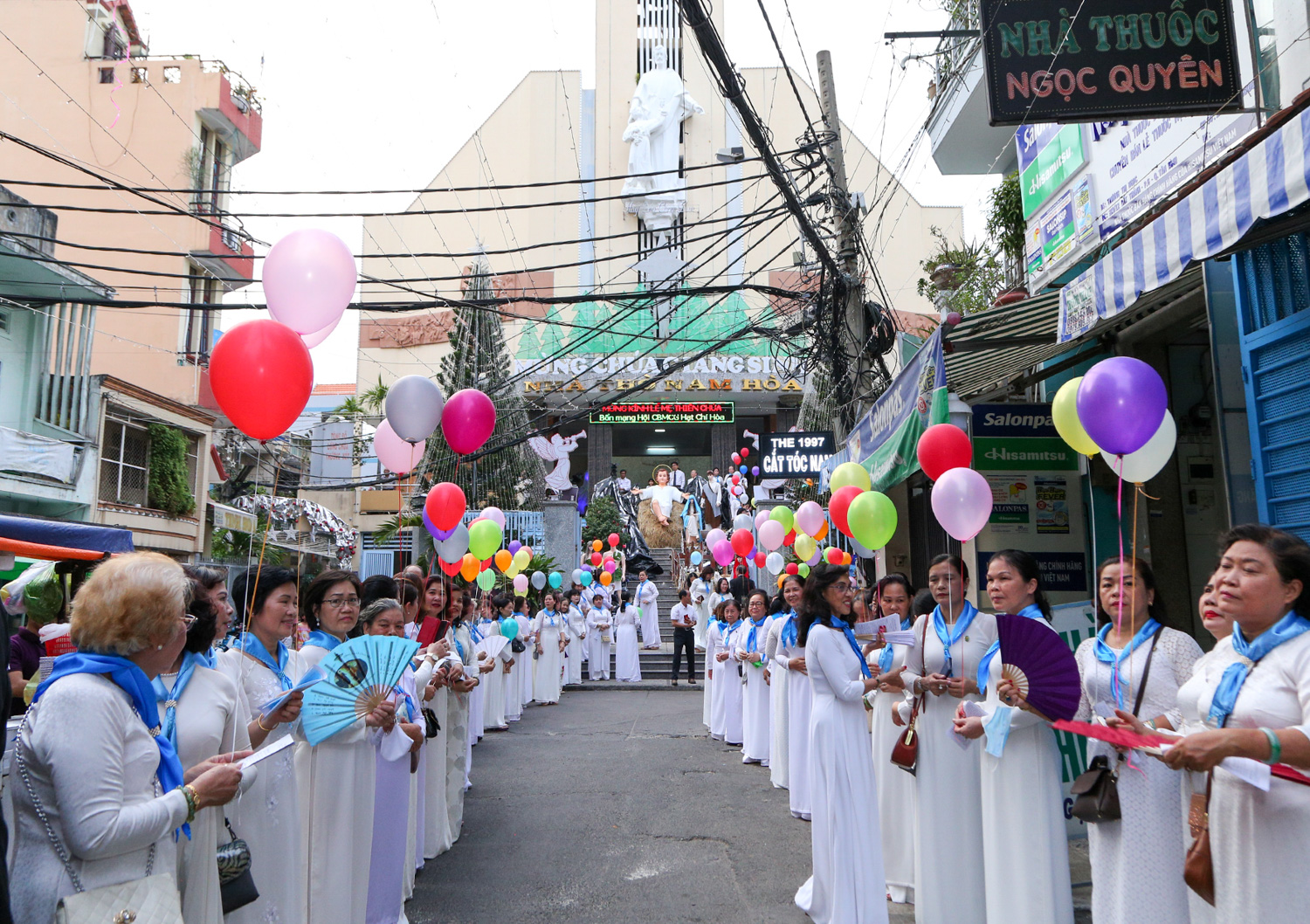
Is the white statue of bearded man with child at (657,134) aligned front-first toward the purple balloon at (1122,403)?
yes

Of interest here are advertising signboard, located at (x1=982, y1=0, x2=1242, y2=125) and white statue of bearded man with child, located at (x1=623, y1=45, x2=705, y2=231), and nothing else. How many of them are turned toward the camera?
2

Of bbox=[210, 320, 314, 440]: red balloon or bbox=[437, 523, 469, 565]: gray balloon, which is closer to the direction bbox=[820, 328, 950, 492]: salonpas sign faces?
the red balloon

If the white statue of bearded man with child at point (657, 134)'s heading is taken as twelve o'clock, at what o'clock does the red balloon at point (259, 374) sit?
The red balloon is roughly at 12 o'clock from the white statue of bearded man with child.

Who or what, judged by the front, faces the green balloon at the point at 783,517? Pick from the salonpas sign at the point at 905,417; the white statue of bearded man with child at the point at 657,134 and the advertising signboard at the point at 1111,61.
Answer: the white statue of bearded man with child

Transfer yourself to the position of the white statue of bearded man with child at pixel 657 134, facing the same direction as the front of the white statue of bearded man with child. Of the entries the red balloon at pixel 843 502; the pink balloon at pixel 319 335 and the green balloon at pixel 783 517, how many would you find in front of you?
3

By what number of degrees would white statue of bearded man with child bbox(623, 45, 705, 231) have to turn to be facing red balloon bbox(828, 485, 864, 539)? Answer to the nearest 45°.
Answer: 0° — it already faces it

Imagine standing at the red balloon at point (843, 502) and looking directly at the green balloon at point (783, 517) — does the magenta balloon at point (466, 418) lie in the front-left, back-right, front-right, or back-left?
back-left

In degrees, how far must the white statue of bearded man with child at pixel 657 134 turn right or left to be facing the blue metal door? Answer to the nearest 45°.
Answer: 0° — it already faces it
